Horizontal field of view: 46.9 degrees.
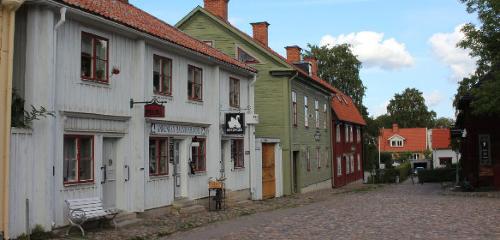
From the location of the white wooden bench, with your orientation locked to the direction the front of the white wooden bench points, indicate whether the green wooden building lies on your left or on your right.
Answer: on your left

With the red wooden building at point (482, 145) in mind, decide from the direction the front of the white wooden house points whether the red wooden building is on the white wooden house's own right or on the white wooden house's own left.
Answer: on the white wooden house's own left

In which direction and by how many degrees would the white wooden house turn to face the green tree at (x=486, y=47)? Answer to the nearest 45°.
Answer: approximately 90° to its left

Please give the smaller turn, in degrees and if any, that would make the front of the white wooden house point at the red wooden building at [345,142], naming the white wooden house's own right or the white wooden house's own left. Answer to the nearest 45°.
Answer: approximately 90° to the white wooden house's own left

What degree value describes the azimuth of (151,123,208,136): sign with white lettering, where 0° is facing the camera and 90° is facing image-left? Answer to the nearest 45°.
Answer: approximately 315°

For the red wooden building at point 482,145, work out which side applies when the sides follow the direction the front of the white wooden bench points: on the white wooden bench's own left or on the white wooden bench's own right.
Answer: on the white wooden bench's own left

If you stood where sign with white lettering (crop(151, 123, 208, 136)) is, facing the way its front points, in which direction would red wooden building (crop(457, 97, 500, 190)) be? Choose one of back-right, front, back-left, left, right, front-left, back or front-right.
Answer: left

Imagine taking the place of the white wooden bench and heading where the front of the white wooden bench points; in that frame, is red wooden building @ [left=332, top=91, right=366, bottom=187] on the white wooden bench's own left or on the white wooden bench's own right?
on the white wooden bench's own left
